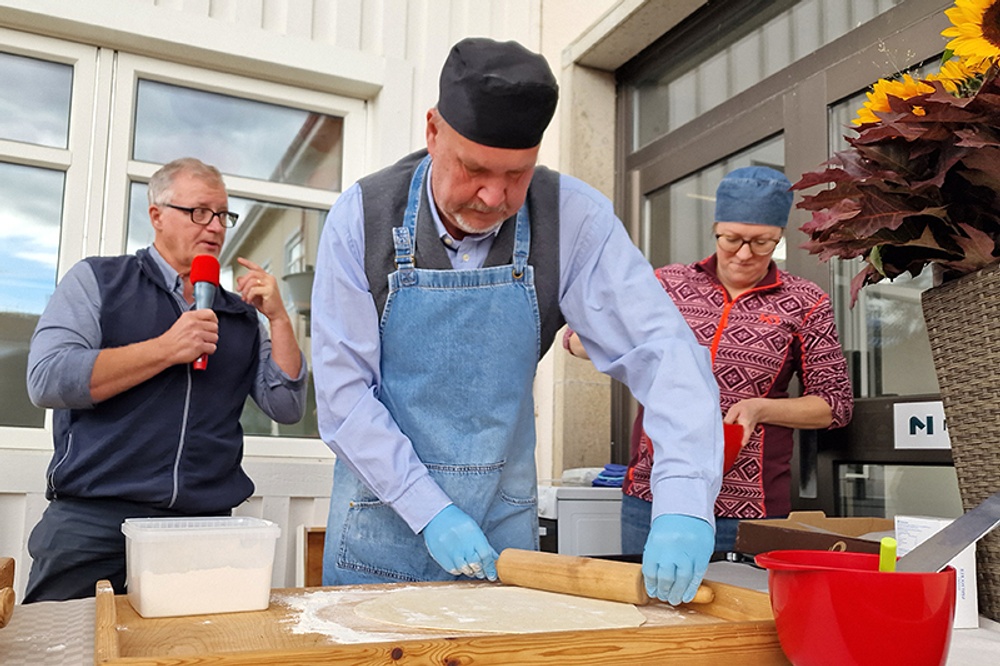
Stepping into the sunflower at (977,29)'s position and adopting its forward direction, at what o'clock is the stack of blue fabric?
The stack of blue fabric is roughly at 5 o'clock from the sunflower.

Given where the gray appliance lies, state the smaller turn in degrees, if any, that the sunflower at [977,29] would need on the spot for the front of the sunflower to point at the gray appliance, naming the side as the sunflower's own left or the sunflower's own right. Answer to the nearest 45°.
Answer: approximately 135° to the sunflower's own right

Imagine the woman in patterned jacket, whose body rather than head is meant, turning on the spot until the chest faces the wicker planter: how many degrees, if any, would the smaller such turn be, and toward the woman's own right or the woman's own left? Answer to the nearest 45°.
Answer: approximately 45° to the woman's own left

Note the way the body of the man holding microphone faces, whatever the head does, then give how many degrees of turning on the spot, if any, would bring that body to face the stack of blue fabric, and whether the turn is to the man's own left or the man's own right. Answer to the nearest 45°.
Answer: approximately 45° to the man's own left

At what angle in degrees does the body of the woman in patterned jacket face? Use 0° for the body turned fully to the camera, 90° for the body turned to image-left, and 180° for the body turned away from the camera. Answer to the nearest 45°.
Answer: approximately 45°

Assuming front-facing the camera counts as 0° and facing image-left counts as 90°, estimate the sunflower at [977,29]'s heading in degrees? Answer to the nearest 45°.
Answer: approximately 0°

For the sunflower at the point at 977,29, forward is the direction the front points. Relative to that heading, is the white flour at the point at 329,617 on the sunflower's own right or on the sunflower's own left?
on the sunflower's own right
